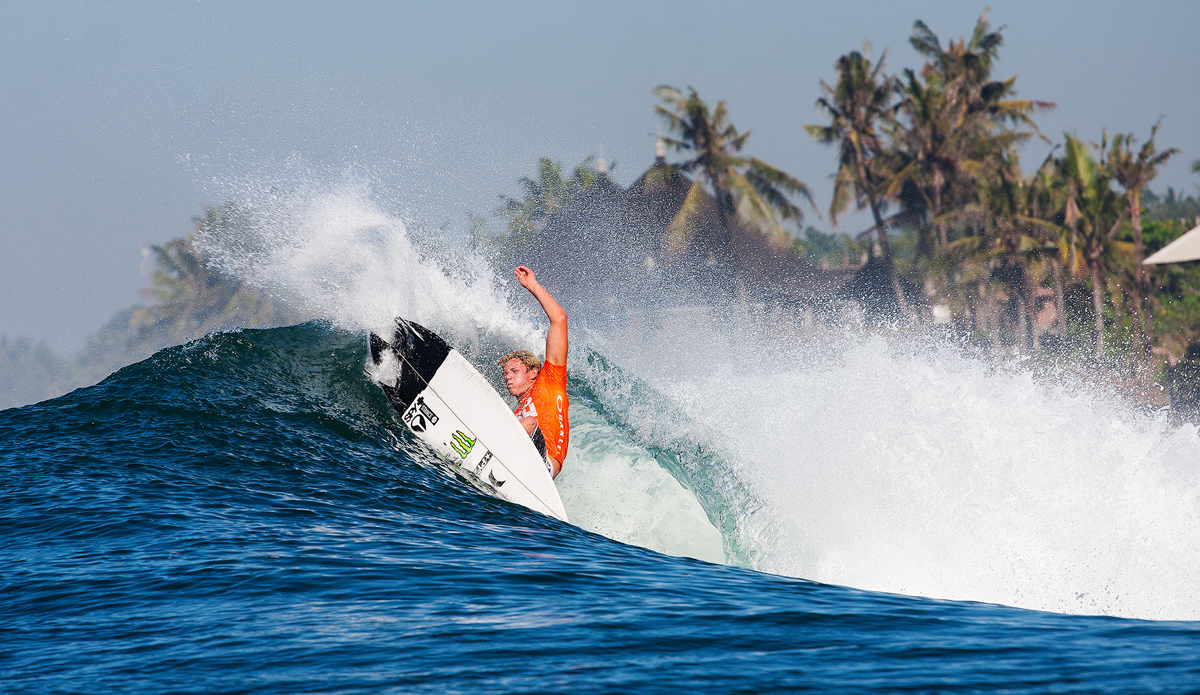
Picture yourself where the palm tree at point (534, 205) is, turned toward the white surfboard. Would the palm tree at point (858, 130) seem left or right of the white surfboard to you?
left

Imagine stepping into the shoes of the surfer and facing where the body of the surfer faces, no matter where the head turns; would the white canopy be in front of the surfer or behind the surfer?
behind

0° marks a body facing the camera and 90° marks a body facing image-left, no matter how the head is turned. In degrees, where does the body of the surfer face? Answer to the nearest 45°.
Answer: approximately 45°

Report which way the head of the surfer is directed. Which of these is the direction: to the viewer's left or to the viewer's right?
to the viewer's left
